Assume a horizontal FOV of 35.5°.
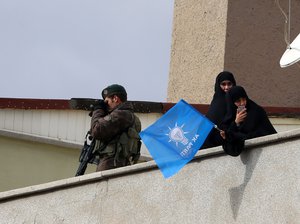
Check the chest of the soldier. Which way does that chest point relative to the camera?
to the viewer's left

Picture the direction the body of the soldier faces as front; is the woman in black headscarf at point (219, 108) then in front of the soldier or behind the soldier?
behind
